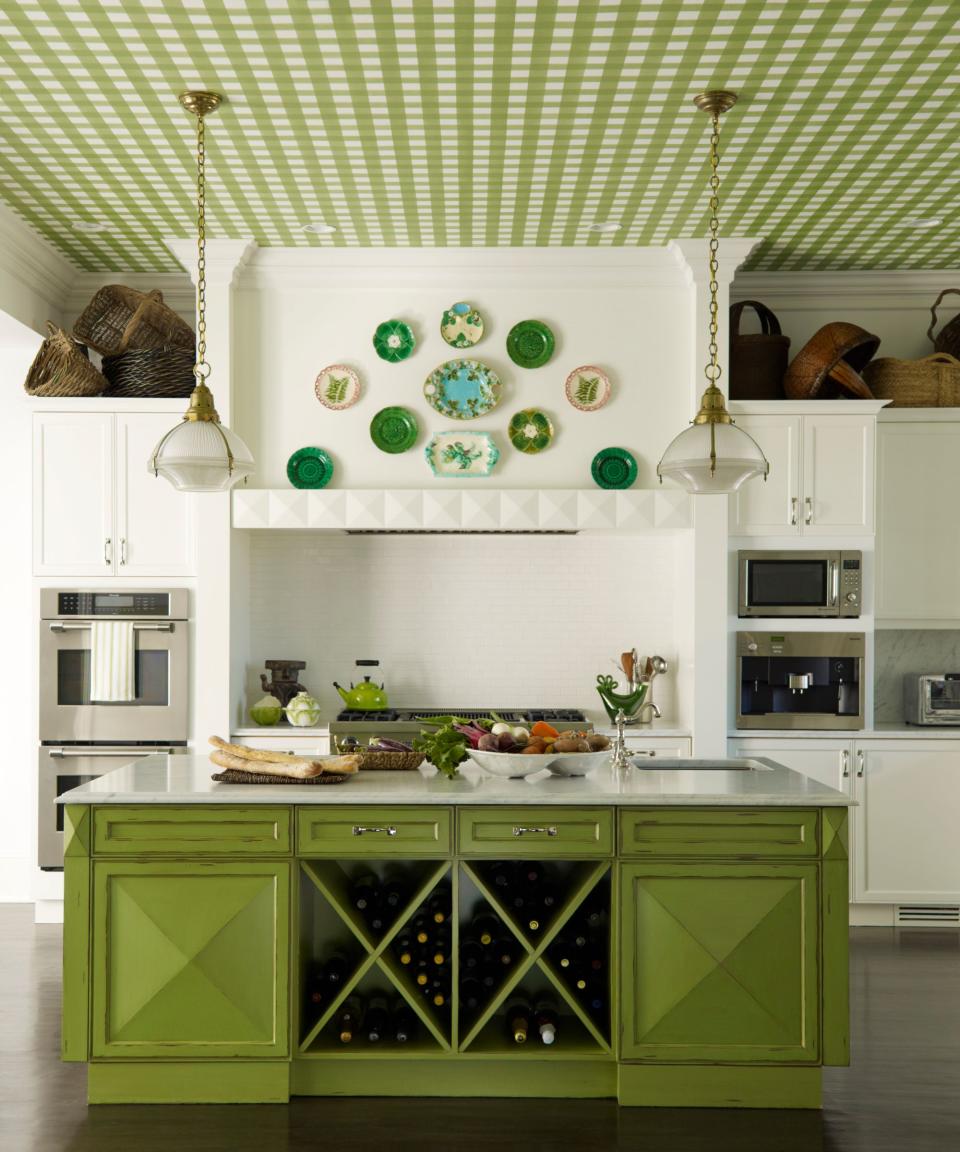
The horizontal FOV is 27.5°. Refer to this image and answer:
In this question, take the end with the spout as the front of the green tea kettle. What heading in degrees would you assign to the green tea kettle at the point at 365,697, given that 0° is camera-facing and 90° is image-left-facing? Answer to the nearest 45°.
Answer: approximately 90°

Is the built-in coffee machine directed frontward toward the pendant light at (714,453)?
yes

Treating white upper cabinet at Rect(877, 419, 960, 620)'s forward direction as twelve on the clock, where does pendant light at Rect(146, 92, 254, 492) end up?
The pendant light is roughly at 1 o'clock from the white upper cabinet.

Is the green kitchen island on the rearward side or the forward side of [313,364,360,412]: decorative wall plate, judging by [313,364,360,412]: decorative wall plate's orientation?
on the forward side

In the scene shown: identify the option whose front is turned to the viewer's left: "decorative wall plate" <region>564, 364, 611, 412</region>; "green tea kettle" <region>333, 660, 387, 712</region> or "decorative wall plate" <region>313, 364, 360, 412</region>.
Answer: the green tea kettle

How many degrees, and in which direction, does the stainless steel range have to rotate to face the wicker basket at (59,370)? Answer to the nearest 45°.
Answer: approximately 90° to its right

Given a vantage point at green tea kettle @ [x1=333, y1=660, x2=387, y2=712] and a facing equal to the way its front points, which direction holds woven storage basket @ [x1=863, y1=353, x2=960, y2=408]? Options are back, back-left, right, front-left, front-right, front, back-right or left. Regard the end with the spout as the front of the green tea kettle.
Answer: back

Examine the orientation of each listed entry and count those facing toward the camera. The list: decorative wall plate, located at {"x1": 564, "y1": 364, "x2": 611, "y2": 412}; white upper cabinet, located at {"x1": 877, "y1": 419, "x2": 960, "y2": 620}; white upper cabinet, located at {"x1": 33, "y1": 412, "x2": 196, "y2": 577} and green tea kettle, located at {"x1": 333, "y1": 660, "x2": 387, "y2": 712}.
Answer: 3
